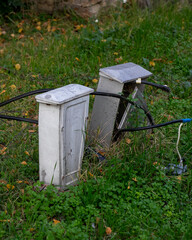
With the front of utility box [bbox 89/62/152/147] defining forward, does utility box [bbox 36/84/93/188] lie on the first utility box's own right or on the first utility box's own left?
on the first utility box's own right

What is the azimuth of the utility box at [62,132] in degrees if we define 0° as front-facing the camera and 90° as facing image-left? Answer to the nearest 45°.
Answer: approximately 315°

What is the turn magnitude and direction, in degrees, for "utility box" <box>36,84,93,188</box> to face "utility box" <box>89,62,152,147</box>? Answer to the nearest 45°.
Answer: approximately 90° to its left
